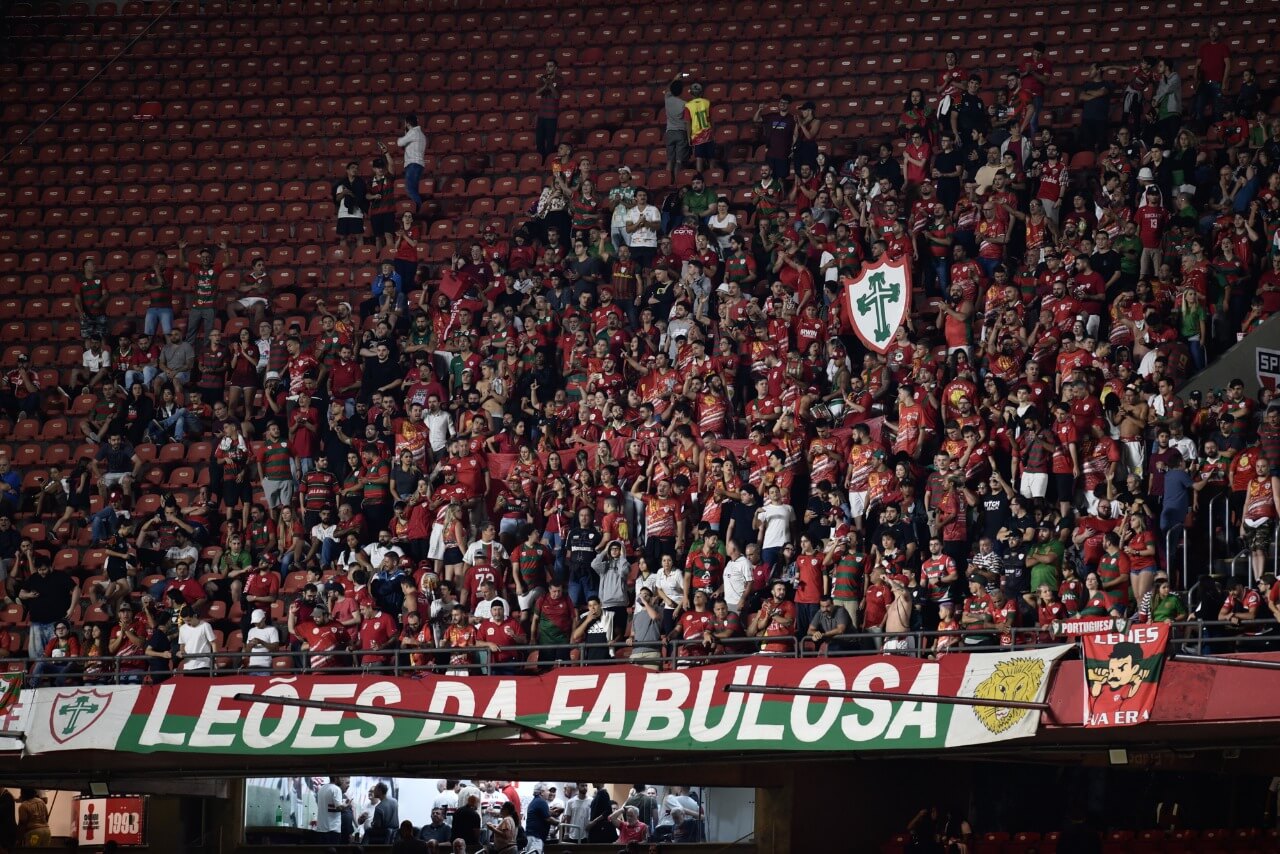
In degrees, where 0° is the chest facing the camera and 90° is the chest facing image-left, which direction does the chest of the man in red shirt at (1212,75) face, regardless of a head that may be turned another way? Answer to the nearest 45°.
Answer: approximately 0°

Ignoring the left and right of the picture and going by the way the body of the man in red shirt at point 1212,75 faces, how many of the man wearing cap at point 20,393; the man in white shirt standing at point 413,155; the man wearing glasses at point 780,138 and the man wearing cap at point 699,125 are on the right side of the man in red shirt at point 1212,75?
4

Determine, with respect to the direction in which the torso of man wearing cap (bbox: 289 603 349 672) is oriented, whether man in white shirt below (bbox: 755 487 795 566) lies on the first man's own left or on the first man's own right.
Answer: on the first man's own left

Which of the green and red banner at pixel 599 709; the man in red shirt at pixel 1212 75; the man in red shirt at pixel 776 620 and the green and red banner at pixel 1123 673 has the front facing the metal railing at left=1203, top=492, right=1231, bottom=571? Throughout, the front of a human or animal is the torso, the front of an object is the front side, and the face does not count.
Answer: the man in red shirt at pixel 1212 75

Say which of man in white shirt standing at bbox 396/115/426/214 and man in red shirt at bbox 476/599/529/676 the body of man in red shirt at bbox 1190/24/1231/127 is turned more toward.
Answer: the man in red shirt

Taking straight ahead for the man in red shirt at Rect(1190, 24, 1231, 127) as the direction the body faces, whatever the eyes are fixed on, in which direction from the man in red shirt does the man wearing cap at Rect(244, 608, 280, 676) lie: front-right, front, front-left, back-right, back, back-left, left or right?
front-right

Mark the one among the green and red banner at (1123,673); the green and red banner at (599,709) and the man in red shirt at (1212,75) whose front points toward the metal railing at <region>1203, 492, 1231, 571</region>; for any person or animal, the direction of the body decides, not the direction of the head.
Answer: the man in red shirt

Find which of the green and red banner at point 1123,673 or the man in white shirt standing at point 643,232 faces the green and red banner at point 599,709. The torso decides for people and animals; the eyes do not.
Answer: the man in white shirt standing

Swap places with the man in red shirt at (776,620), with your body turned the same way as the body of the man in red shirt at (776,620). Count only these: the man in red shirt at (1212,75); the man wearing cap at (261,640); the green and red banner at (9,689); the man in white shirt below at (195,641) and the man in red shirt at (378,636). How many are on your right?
4

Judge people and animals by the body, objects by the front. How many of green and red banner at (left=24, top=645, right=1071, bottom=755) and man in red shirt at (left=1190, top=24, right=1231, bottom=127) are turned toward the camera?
2

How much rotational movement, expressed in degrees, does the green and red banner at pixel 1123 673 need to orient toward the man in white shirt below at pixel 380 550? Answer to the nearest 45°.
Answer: approximately 135° to its right

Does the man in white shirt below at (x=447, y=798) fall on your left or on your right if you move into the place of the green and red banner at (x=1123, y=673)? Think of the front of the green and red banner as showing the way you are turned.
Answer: on your right
